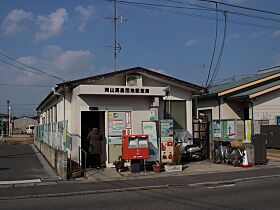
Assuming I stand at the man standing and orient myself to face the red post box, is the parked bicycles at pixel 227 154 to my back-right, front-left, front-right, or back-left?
front-left

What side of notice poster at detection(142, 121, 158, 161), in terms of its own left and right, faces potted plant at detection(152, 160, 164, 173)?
front

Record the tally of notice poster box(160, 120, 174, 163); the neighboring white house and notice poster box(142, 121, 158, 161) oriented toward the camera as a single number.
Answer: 3

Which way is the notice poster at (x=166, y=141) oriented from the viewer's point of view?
toward the camera

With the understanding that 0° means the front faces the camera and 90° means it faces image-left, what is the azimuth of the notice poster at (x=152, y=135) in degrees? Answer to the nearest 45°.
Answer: approximately 0°

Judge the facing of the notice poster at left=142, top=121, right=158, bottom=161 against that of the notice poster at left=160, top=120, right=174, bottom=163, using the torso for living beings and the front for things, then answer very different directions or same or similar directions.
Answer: same or similar directions

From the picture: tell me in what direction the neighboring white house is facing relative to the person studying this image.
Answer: facing the viewer

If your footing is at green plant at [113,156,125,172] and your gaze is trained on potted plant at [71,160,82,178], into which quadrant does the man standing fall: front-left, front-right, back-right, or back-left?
front-right
